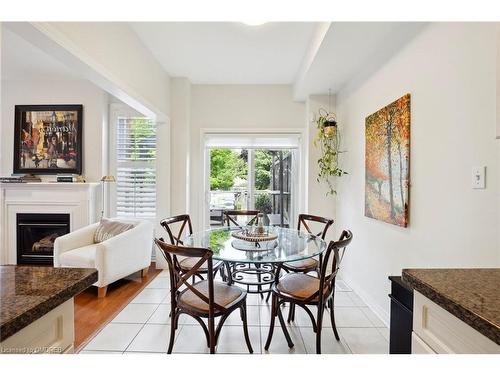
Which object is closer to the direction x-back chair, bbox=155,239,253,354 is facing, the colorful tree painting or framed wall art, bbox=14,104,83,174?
the colorful tree painting

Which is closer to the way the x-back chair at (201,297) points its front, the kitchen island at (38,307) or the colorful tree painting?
the colorful tree painting

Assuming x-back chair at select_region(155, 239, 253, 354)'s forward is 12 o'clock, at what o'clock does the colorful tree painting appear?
The colorful tree painting is roughly at 1 o'clock from the x-back chair.

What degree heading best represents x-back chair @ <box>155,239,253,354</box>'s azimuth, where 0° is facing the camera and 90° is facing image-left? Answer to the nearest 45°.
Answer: approximately 225°

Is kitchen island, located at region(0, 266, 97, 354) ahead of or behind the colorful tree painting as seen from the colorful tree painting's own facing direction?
ahead

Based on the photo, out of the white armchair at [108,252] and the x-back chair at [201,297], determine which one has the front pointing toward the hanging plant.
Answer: the x-back chair

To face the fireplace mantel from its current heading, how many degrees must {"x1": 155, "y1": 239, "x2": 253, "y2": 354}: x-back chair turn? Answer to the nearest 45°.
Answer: approximately 90° to its left

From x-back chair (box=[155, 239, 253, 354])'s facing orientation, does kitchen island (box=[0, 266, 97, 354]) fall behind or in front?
behind

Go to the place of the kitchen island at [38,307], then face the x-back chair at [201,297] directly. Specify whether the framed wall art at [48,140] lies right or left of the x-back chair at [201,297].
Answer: left

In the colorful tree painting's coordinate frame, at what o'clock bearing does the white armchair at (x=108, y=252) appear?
The white armchair is roughly at 1 o'clock from the colorful tree painting.

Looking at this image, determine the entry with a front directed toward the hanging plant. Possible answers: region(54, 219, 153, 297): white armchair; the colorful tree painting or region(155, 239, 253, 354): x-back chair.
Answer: the x-back chair

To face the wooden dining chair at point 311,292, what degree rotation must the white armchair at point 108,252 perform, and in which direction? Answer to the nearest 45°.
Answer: approximately 90° to its left

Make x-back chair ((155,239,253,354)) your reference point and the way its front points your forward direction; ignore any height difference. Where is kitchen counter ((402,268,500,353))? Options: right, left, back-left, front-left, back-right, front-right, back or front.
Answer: right
